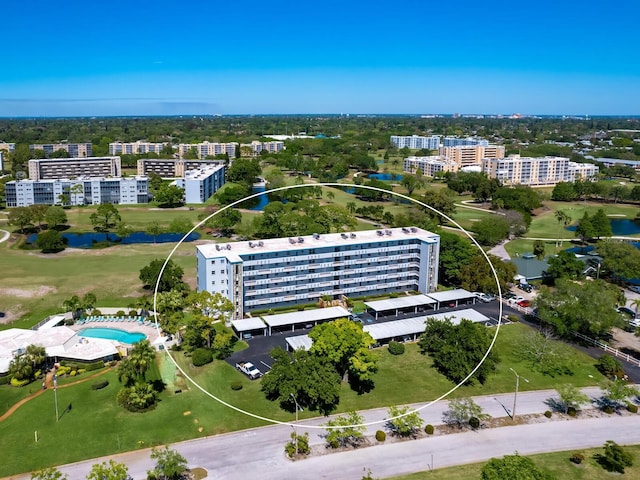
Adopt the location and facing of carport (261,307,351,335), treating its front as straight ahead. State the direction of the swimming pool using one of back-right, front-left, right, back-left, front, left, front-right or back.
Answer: right

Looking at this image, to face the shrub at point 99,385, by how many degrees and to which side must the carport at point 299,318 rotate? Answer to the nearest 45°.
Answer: approximately 45° to its right

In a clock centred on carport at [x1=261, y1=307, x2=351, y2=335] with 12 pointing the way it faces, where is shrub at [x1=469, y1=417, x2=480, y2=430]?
The shrub is roughly at 11 o'clock from the carport.

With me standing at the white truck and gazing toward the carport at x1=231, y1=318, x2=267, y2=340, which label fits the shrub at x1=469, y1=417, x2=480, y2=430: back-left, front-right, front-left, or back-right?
back-right

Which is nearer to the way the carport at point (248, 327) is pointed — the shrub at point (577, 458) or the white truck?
the white truck

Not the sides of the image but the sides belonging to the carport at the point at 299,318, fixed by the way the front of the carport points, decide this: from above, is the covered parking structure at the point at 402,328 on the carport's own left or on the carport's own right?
on the carport's own left

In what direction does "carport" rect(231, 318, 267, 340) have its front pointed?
toward the camera

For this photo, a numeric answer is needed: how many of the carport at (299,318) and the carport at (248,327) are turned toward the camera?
2
